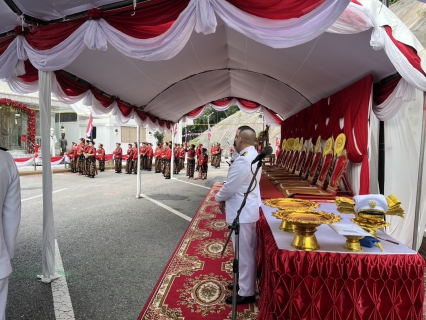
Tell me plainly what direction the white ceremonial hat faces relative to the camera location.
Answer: facing the viewer

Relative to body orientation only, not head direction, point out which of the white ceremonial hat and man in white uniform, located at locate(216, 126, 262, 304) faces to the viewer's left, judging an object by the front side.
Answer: the man in white uniform

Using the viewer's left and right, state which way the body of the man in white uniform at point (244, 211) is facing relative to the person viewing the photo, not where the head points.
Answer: facing to the left of the viewer

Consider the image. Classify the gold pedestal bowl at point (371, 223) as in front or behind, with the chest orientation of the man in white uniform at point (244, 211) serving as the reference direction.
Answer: behind

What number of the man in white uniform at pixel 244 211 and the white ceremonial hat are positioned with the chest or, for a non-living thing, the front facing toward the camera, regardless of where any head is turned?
1

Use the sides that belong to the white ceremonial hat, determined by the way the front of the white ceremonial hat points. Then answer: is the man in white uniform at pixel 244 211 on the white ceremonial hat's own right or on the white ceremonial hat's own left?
on the white ceremonial hat's own right

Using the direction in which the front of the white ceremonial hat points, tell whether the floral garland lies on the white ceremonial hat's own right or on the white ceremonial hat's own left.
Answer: on the white ceremonial hat's own right

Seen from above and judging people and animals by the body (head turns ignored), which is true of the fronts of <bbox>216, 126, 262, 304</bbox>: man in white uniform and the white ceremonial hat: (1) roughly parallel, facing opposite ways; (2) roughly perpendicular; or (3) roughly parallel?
roughly perpendicular
